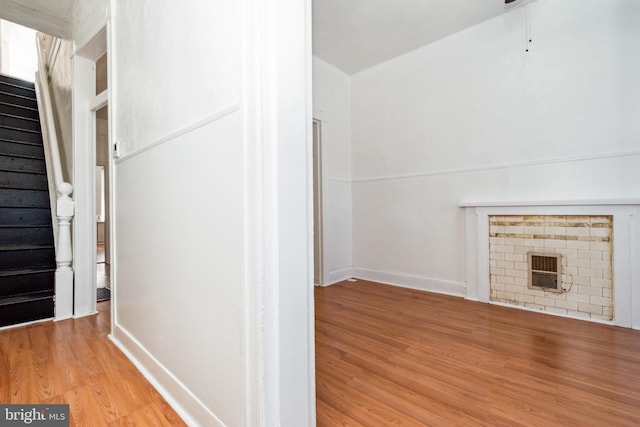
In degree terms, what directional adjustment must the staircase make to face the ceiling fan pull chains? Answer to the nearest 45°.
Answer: approximately 45° to its left

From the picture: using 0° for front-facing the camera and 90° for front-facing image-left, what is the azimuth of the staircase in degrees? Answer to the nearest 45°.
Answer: approximately 0°

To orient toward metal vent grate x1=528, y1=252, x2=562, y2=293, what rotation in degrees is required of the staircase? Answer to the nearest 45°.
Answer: approximately 45° to its left
